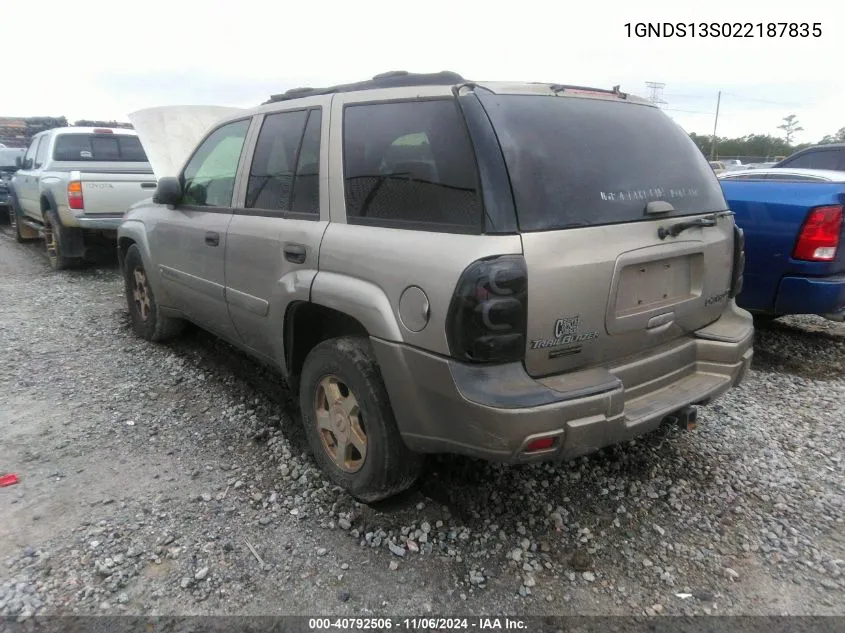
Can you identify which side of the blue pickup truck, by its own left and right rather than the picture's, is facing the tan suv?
left

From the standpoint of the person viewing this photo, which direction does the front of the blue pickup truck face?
facing away from the viewer and to the left of the viewer

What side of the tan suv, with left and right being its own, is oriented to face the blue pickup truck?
right

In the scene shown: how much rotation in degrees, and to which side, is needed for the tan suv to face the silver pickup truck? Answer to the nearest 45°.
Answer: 0° — it already faces it
